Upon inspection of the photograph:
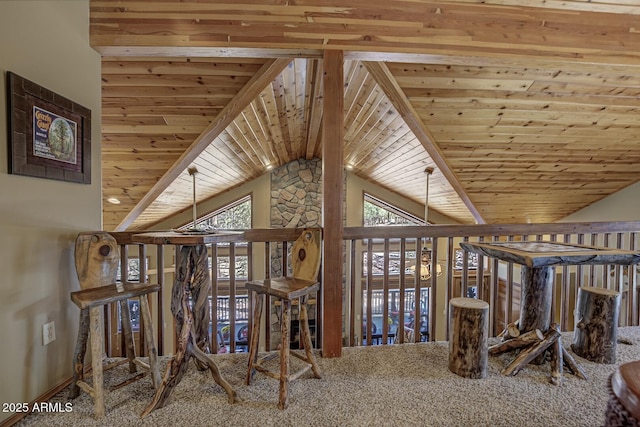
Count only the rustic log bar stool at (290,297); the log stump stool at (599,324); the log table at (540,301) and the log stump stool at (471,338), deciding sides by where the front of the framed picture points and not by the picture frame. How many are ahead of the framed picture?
4

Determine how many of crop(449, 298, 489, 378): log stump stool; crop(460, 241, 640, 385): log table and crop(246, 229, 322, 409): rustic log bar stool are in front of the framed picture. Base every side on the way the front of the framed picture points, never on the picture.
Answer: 3

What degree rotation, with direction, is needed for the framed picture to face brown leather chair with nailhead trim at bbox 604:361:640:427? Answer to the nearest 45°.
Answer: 0° — it already faces it

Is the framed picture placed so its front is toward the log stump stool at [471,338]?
yes

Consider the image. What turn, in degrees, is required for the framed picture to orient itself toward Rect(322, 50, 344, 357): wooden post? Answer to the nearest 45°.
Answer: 0° — it already faces it

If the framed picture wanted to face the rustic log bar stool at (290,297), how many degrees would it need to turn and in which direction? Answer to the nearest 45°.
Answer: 0° — it already faces it

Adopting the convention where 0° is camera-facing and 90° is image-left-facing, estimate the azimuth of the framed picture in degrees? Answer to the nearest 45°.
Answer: approximately 315°
